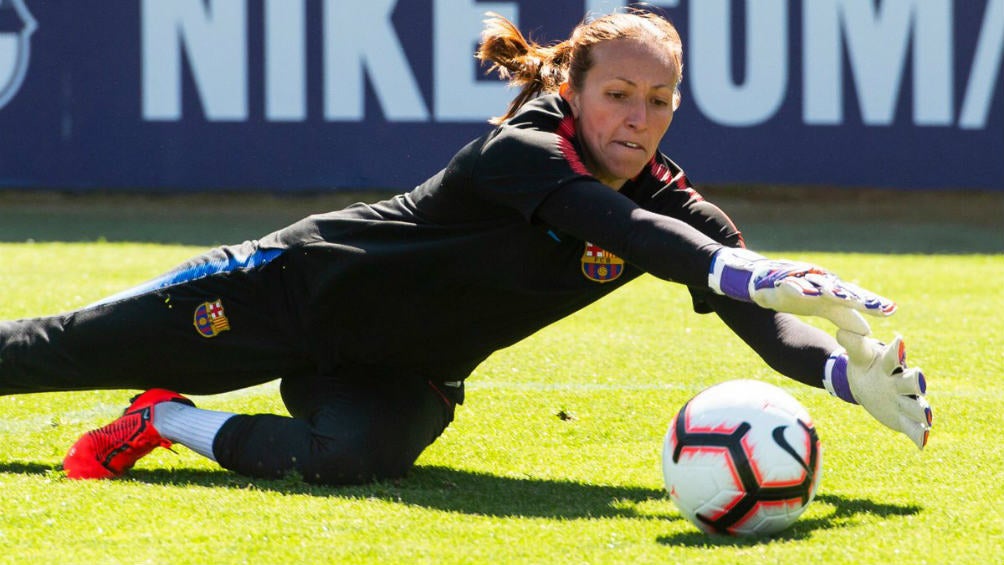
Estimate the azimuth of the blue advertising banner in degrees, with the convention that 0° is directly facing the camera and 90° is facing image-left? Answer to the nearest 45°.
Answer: approximately 0°

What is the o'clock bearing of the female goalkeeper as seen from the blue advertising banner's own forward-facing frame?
The female goalkeeper is roughly at 12 o'clock from the blue advertising banner.

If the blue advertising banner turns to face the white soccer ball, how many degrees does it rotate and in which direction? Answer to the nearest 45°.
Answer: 0° — it already faces it

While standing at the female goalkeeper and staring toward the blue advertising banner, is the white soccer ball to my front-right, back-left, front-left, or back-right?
back-right
